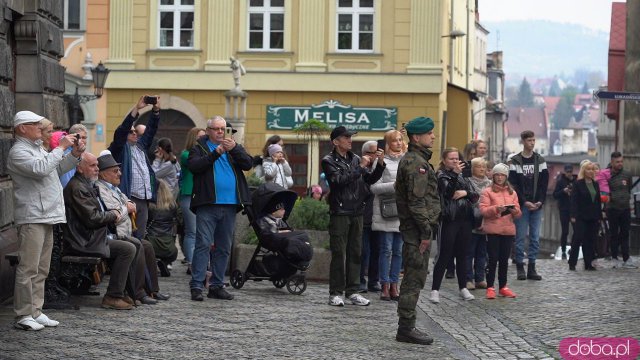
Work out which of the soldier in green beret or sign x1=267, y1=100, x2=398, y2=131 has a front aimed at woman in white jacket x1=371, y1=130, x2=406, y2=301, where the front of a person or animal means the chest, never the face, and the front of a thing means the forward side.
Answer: the sign

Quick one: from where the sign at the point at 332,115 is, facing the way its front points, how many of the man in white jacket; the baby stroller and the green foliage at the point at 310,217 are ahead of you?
3

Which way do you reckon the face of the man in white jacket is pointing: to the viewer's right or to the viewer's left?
to the viewer's right

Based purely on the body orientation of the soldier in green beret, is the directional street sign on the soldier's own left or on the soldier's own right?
on the soldier's own left

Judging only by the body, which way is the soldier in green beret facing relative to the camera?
to the viewer's right

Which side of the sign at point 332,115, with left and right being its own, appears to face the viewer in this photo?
front

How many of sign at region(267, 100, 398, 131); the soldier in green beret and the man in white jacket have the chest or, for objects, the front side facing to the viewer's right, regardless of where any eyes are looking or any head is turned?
2

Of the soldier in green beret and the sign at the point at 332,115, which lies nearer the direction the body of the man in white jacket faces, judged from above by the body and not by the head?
the soldier in green beret

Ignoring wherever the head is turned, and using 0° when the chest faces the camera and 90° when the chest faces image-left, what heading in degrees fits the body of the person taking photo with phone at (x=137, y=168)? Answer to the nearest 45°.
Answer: approximately 315°

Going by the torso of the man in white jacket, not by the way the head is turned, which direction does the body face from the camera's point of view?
to the viewer's right
